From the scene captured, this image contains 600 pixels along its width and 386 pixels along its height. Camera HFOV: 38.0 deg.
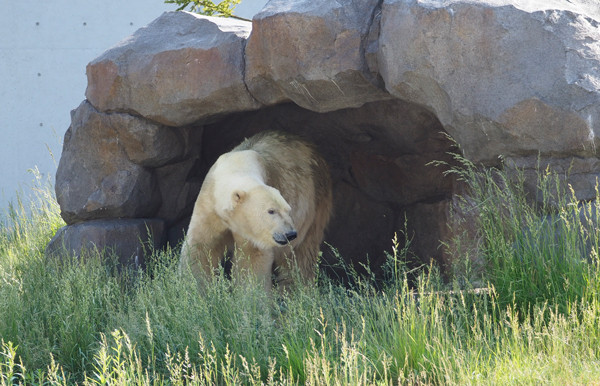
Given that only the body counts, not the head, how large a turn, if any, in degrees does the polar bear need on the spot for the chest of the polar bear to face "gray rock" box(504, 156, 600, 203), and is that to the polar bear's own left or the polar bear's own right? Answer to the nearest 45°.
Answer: approximately 90° to the polar bear's own left

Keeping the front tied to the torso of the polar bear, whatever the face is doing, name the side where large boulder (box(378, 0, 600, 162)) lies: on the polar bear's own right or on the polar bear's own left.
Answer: on the polar bear's own left

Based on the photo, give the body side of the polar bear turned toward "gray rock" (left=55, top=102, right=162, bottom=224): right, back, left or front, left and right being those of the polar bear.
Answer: right

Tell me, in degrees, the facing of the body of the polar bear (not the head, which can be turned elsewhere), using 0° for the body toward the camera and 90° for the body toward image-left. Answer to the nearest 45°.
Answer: approximately 45°
